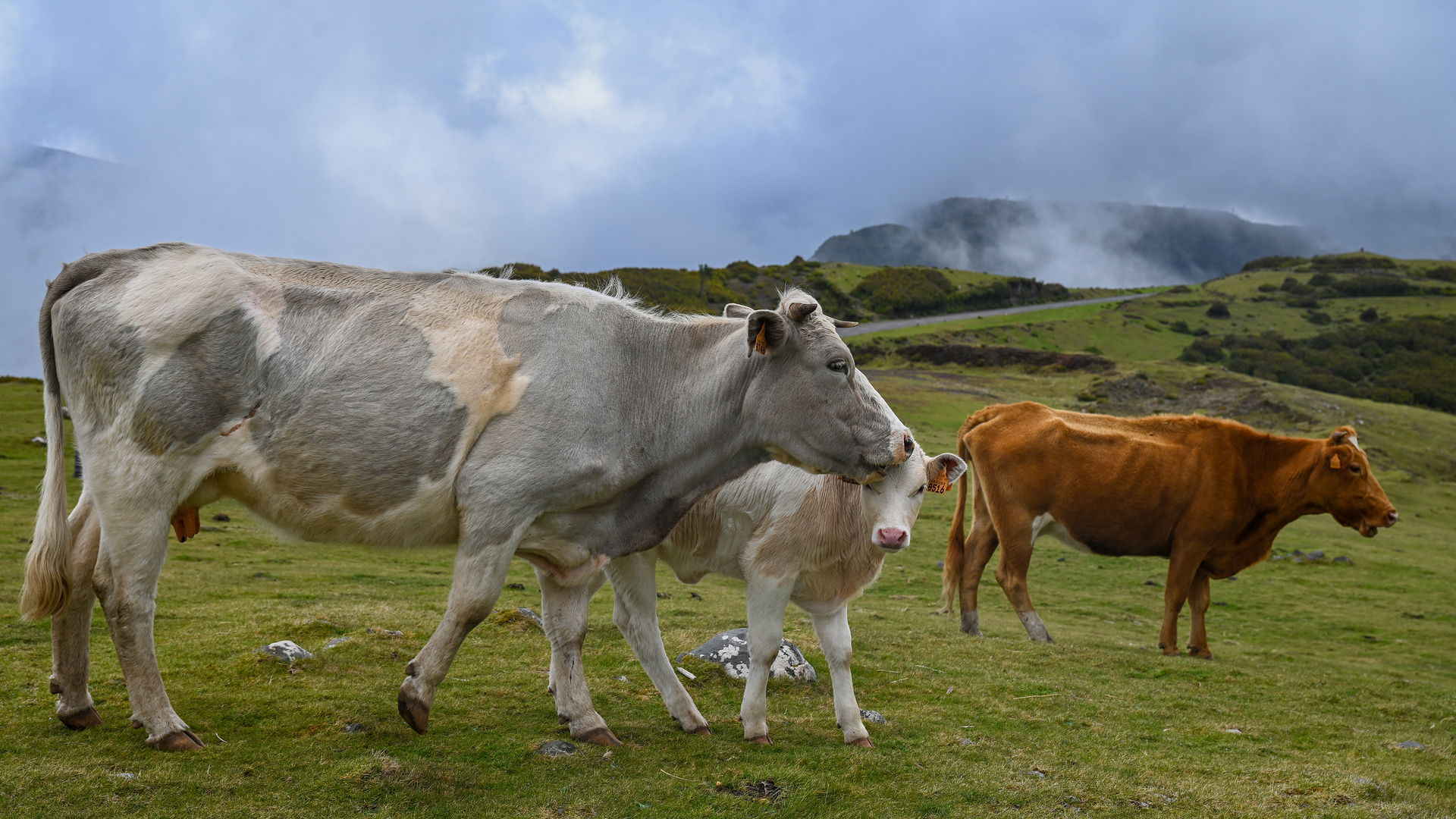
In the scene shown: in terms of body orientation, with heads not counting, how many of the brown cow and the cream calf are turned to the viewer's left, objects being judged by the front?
0

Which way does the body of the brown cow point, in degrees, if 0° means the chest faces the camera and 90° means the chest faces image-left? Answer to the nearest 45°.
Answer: approximately 270°

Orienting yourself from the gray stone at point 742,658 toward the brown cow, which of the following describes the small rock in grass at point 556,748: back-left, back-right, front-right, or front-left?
back-right

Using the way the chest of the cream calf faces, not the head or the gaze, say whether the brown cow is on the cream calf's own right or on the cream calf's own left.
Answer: on the cream calf's own left

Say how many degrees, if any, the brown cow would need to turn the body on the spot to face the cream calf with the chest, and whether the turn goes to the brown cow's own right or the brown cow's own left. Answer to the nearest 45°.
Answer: approximately 90° to the brown cow's own right

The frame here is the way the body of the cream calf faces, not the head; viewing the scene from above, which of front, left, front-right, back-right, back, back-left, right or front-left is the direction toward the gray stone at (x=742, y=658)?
back-left

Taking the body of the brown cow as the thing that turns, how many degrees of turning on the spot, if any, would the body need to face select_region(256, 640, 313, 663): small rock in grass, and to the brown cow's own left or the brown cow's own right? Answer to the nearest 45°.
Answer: approximately 135° to the brown cow's own right

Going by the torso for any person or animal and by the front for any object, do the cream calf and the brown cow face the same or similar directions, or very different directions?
same or similar directions

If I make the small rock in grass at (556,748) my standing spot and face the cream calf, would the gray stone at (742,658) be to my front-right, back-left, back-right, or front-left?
front-left

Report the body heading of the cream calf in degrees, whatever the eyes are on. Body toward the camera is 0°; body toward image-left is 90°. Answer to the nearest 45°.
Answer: approximately 315°
